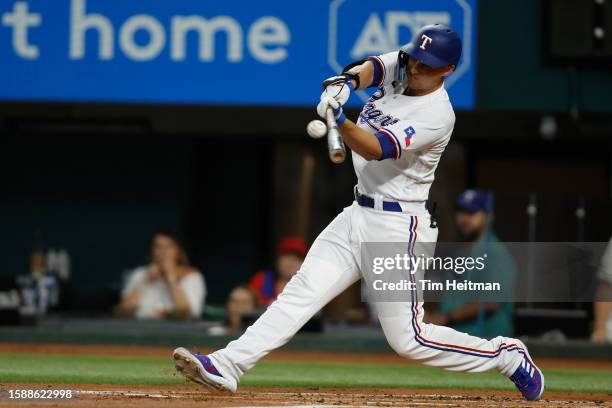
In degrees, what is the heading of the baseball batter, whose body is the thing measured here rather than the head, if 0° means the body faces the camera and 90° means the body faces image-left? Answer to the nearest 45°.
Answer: approximately 45°

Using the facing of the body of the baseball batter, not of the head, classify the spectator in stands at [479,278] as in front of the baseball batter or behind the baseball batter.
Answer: behind

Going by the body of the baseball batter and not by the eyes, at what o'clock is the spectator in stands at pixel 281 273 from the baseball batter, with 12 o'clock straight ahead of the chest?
The spectator in stands is roughly at 4 o'clock from the baseball batter.

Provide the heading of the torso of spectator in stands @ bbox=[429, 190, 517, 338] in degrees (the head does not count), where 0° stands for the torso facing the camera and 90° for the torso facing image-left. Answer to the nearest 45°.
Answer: approximately 45°

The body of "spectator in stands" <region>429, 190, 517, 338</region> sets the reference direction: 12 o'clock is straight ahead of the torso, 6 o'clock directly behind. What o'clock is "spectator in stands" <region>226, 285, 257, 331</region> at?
"spectator in stands" <region>226, 285, 257, 331</region> is roughly at 2 o'clock from "spectator in stands" <region>429, 190, 517, 338</region>.
